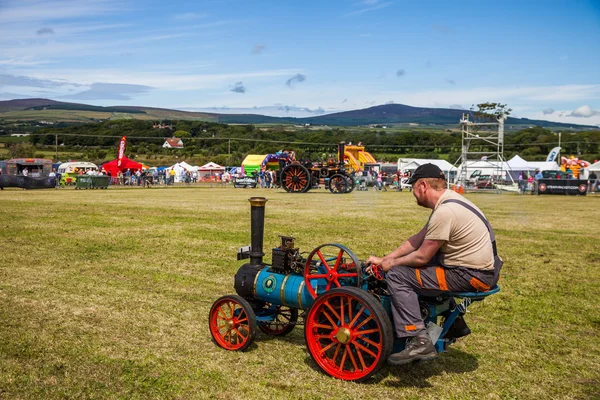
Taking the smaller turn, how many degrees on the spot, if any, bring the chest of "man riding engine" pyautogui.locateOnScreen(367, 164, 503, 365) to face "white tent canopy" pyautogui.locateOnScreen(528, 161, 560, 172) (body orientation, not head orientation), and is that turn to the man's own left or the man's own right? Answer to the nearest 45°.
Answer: approximately 90° to the man's own right

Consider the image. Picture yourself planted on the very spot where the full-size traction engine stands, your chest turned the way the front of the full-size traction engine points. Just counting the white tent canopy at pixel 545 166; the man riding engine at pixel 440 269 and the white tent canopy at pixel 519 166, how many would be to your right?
1

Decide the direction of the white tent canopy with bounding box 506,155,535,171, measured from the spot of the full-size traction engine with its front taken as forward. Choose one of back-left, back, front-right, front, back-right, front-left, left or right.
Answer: front-left

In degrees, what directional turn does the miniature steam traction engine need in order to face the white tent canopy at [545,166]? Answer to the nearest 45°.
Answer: approximately 45° to its right

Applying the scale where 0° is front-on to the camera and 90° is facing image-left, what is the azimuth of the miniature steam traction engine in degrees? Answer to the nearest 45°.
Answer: approximately 135°

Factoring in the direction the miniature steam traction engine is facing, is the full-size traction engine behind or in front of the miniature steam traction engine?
in front

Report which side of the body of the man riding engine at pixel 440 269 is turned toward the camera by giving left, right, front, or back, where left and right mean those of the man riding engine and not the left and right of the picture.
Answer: left

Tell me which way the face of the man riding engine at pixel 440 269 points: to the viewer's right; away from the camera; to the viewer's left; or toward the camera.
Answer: to the viewer's left

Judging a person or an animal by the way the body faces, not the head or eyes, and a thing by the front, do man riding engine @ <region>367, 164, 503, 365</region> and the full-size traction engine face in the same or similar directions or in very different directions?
very different directions

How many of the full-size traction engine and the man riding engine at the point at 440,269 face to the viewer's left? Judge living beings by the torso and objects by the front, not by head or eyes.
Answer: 1

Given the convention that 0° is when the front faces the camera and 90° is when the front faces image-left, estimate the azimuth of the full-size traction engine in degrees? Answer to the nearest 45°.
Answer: approximately 270°

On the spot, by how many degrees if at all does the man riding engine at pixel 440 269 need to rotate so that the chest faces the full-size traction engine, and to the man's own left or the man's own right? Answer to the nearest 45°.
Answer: approximately 90° to the man's own right
